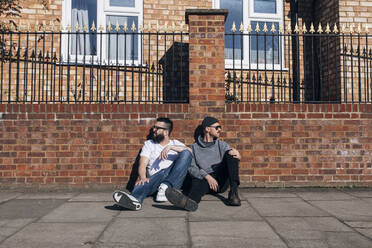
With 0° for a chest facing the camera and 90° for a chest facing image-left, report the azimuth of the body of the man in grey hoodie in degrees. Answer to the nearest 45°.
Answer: approximately 0°

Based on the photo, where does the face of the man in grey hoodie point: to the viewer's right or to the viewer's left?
to the viewer's right

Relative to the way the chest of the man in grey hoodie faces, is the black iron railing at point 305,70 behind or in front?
behind
